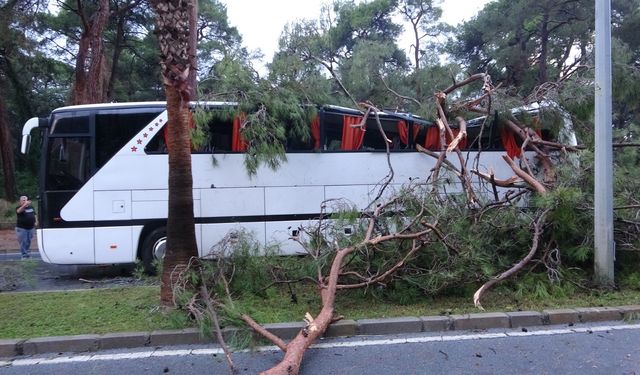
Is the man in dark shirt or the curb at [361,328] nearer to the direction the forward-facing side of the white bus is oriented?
the man in dark shirt

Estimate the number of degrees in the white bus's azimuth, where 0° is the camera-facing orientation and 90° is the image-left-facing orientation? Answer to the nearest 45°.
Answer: approximately 90°

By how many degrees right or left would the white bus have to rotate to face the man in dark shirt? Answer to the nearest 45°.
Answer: approximately 45° to its right

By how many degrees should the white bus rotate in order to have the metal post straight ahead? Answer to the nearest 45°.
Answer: approximately 135° to its left

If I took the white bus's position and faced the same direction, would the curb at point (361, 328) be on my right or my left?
on my left
